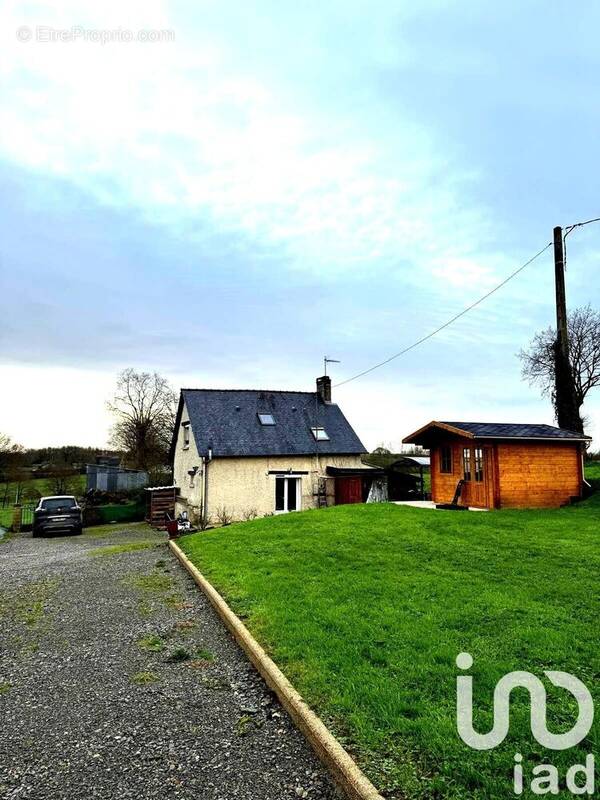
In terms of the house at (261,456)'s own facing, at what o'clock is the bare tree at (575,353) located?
The bare tree is roughly at 8 o'clock from the house.

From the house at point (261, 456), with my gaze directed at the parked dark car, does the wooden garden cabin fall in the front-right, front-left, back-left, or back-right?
back-left

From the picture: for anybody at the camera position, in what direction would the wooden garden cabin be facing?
facing the viewer and to the left of the viewer

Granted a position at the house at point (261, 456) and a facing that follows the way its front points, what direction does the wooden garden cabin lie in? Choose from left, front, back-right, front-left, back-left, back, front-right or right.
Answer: front-left

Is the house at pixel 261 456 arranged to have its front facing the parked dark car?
no

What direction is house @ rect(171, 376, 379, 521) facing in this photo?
toward the camera

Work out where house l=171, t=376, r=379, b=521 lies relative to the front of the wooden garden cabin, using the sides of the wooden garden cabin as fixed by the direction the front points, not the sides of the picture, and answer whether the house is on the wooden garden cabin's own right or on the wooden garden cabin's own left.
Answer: on the wooden garden cabin's own right

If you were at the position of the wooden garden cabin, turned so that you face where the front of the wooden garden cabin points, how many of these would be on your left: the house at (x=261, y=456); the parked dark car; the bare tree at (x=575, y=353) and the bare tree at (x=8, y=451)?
0

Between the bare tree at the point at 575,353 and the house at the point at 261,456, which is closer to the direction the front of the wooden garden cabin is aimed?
the house

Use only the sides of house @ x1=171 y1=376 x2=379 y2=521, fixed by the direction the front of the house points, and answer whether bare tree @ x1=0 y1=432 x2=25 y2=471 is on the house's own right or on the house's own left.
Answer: on the house's own right

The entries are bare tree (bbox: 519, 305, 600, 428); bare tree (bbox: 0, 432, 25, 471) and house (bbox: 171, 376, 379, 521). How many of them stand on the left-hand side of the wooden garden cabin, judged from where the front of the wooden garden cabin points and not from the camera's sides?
0

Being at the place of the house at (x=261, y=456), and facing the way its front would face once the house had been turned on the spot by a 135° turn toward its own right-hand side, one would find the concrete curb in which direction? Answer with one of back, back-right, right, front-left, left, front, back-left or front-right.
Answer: back-left

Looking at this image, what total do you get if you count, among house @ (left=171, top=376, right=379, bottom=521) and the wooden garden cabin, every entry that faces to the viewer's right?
0

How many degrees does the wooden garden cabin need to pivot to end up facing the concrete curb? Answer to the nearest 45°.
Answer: approximately 45° to its left

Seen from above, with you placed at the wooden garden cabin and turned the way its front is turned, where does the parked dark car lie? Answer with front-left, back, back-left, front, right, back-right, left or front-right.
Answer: front-right
